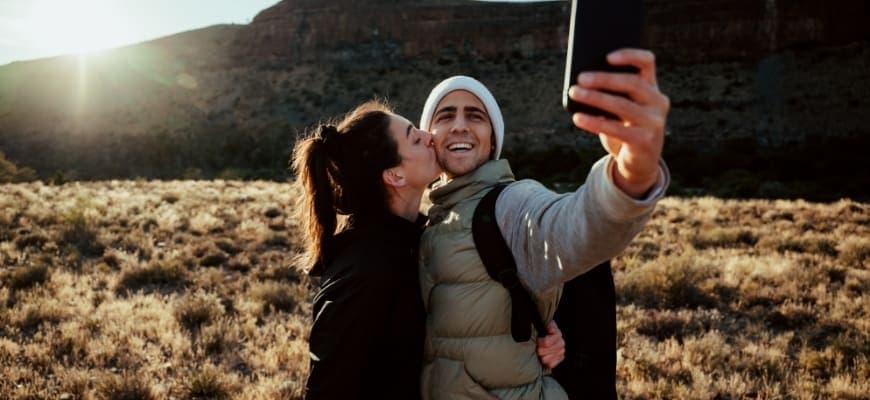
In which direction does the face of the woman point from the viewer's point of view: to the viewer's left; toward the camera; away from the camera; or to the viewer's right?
to the viewer's right

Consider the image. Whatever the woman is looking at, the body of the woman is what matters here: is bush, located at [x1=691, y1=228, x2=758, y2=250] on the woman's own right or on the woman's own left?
on the woman's own left

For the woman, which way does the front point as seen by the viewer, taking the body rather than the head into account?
to the viewer's right

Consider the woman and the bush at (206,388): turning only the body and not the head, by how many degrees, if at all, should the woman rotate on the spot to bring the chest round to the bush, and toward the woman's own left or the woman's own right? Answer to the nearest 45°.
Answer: approximately 135° to the woman's own left

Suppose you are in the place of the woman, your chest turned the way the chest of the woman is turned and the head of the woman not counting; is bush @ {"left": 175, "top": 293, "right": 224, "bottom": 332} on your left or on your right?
on your left

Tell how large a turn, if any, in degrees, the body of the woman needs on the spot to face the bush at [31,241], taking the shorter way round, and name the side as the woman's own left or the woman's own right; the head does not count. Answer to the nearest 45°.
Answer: approximately 135° to the woman's own left

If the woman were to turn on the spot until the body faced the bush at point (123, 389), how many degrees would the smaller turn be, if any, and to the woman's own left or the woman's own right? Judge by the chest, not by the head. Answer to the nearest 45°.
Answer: approximately 135° to the woman's own left

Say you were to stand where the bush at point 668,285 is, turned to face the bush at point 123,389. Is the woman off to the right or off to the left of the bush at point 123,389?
left
